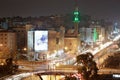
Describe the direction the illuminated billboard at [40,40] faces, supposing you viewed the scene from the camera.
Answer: facing the viewer

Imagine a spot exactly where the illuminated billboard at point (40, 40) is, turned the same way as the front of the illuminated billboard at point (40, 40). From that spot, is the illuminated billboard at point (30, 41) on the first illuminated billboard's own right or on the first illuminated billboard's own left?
on the first illuminated billboard's own right
